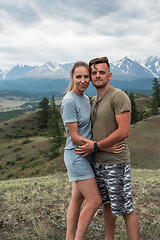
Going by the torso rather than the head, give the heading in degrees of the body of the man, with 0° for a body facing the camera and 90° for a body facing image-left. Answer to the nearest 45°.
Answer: approximately 45°

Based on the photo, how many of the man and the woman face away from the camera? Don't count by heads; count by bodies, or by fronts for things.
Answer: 0

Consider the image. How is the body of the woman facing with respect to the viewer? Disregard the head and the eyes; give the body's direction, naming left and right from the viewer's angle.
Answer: facing the viewer and to the right of the viewer
